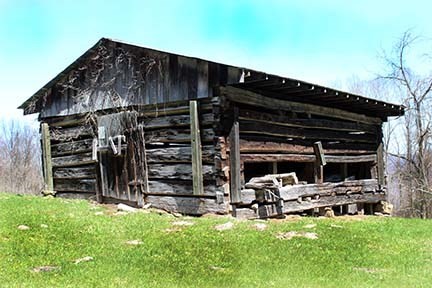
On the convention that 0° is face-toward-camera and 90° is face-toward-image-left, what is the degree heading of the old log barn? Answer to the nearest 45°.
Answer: approximately 45°
